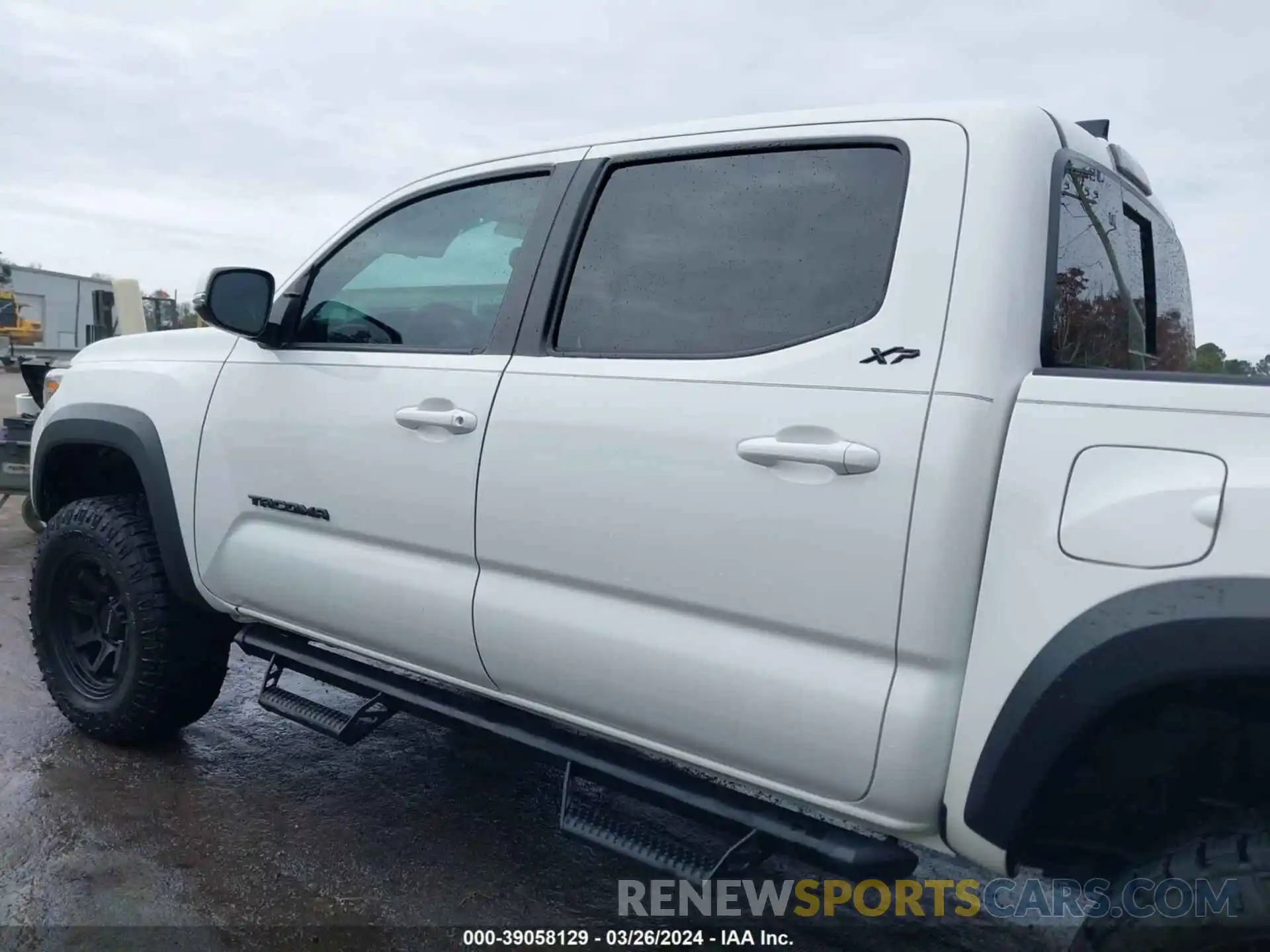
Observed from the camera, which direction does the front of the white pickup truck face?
facing away from the viewer and to the left of the viewer

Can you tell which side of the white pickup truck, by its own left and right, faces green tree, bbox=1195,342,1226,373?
right
